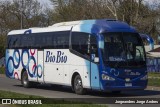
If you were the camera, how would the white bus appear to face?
facing the viewer and to the right of the viewer
